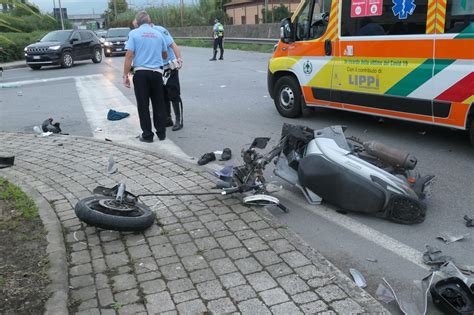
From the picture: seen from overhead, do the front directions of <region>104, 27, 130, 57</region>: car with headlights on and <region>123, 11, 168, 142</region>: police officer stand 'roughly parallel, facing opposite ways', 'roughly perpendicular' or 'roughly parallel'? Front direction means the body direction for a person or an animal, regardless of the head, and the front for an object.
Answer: roughly parallel, facing opposite ways

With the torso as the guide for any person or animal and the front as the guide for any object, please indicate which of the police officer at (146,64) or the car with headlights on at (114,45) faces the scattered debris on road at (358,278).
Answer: the car with headlights on

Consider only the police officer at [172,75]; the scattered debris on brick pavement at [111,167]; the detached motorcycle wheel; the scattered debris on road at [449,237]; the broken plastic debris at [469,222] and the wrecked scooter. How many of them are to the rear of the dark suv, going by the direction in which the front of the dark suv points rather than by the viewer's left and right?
0

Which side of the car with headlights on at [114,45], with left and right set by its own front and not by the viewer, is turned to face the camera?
front

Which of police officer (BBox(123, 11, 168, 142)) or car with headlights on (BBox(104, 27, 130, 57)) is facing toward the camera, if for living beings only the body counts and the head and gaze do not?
the car with headlights on

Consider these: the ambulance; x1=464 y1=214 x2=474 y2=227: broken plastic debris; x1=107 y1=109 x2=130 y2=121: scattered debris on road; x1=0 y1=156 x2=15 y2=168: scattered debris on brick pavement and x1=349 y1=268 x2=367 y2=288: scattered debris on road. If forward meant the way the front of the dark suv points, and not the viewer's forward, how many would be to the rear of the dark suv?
0

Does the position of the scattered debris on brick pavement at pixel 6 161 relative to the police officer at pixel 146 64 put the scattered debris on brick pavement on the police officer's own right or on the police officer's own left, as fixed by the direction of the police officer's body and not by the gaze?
on the police officer's own left

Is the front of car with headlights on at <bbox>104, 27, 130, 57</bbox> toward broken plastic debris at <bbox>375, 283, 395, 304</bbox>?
yes

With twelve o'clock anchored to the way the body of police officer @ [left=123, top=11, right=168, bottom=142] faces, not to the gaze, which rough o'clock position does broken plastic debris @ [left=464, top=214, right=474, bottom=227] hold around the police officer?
The broken plastic debris is roughly at 5 o'clock from the police officer.

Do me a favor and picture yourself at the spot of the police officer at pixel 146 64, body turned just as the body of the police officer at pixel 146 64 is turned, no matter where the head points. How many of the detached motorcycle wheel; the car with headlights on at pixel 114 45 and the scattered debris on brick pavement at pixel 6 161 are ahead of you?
1

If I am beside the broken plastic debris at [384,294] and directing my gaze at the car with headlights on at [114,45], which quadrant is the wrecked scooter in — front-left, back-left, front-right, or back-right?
front-right

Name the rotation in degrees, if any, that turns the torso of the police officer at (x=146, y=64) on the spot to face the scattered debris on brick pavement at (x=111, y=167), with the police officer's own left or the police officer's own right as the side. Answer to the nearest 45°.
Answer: approximately 180°

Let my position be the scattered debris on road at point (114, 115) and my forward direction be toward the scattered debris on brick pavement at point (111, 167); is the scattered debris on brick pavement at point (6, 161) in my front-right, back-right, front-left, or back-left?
front-right

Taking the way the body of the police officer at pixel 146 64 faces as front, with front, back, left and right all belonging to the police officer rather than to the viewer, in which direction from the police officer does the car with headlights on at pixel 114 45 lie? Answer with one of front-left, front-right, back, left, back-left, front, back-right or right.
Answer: front

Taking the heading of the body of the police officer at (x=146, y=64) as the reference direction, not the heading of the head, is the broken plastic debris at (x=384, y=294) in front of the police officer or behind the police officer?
behind

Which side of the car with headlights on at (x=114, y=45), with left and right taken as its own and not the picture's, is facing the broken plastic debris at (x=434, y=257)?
front

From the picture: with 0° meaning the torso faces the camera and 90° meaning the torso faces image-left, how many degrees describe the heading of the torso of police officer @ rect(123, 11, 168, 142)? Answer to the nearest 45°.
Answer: approximately 180°

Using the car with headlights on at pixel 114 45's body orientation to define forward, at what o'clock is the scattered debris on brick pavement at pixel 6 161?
The scattered debris on brick pavement is roughly at 12 o'clock from the car with headlights on.

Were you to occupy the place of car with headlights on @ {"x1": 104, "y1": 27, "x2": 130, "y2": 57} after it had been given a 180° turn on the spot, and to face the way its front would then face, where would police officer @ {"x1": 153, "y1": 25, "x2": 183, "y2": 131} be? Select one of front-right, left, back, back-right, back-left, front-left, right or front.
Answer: back

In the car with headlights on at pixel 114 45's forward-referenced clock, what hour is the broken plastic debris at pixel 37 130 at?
The broken plastic debris is roughly at 12 o'clock from the car with headlights on.
